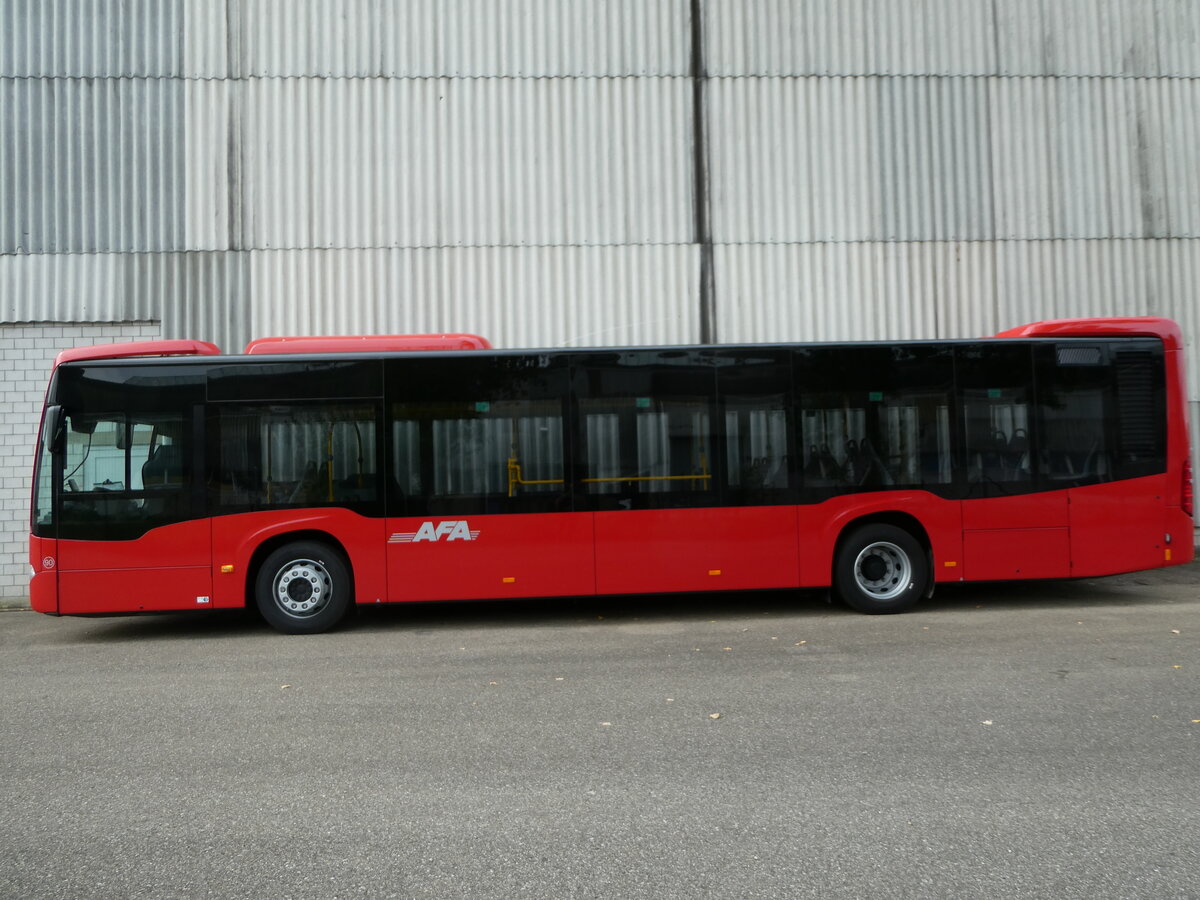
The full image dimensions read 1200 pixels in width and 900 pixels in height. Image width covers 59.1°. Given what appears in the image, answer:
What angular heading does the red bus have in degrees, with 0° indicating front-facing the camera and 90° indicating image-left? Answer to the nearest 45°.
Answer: approximately 90°
